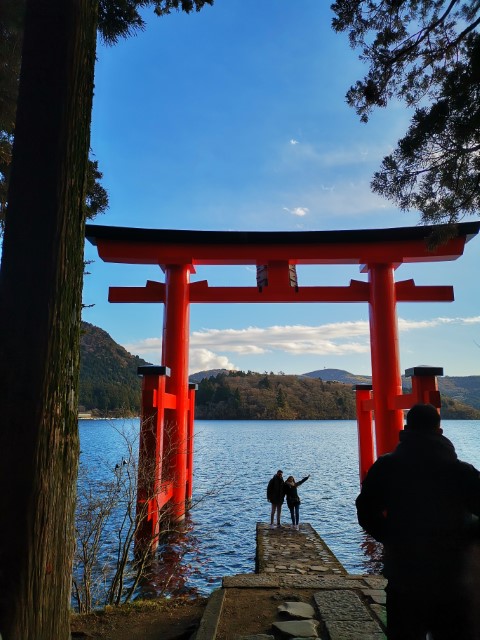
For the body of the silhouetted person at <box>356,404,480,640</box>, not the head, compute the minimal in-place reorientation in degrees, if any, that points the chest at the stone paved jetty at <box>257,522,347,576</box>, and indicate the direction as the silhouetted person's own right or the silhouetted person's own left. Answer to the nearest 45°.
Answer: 0° — they already face it

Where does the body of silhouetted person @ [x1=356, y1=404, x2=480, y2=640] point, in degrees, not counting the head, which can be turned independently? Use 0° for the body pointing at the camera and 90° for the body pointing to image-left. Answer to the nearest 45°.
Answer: approximately 180°

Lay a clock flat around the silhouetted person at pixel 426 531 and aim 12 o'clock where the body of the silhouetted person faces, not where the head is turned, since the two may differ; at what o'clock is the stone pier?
The stone pier is roughly at 11 o'clock from the silhouetted person.

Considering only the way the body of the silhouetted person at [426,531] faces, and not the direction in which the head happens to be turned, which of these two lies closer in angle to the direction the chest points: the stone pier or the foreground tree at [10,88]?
the stone pier

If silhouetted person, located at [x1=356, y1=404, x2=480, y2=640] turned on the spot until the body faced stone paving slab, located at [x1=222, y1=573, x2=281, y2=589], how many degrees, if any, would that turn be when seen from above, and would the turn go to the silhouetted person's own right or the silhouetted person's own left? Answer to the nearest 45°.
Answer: approximately 45° to the silhouetted person's own left
